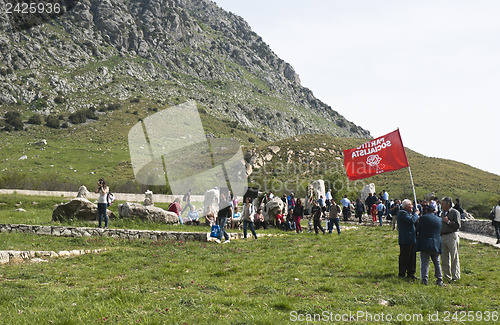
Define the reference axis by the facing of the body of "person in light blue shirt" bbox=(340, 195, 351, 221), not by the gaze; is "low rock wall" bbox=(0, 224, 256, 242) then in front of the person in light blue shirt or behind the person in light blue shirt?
behind

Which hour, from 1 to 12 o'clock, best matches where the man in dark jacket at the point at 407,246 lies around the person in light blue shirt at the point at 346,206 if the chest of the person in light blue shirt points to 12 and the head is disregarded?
The man in dark jacket is roughly at 6 o'clock from the person in light blue shirt.

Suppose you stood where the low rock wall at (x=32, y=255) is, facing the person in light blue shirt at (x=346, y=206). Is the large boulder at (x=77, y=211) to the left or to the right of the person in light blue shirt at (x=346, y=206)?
left

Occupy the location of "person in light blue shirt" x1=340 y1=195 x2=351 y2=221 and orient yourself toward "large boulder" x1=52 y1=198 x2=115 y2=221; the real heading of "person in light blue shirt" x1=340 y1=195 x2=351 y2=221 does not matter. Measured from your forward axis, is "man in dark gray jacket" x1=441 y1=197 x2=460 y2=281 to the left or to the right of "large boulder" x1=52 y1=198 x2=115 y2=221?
left

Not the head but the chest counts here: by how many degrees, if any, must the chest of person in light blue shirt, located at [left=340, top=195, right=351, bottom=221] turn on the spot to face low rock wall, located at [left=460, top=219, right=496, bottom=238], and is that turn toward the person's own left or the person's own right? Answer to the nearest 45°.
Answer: approximately 135° to the person's own right

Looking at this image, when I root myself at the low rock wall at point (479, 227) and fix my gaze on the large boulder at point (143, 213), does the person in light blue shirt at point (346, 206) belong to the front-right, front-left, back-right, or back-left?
front-right

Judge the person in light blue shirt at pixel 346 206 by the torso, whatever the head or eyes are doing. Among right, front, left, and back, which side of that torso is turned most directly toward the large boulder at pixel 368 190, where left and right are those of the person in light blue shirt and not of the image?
front

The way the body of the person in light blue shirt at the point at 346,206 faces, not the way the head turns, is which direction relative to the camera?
away from the camera

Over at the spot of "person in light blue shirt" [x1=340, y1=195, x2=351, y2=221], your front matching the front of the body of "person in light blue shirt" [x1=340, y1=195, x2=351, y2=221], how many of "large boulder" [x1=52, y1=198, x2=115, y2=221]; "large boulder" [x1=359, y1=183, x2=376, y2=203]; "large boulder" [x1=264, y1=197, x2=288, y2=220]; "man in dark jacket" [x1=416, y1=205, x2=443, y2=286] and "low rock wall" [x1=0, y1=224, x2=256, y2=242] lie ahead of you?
1
